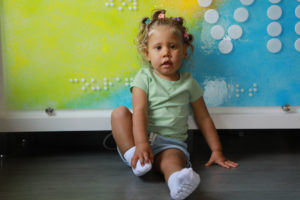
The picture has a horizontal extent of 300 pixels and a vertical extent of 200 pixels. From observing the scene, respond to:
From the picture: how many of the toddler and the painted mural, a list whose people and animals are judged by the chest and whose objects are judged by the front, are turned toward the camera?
2

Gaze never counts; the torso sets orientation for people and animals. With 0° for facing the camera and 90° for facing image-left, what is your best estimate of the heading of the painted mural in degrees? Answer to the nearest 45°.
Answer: approximately 0°

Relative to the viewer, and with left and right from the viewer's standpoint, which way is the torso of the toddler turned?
facing the viewer
